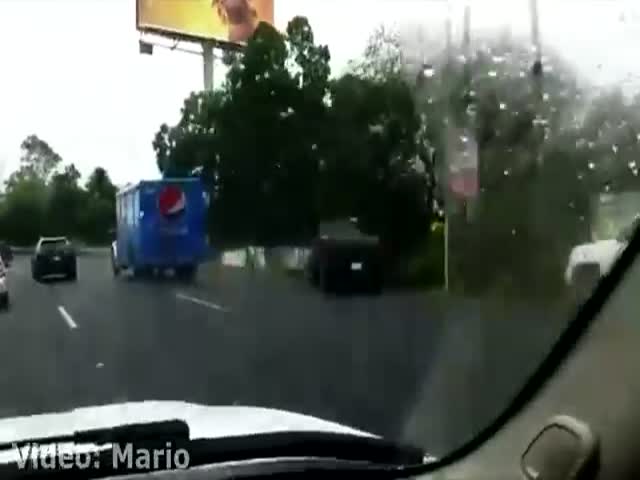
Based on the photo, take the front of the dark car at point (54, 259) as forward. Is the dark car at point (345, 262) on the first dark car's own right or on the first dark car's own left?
on the first dark car's own right

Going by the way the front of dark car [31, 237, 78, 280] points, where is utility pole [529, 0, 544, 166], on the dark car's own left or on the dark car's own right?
on the dark car's own right

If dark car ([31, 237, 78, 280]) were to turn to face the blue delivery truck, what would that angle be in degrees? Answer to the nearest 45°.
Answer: approximately 135° to its right

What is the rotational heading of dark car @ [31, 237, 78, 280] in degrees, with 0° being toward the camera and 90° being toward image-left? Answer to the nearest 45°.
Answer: approximately 180°

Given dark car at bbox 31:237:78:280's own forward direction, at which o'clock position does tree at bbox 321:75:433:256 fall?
The tree is roughly at 4 o'clock from the dark car.
